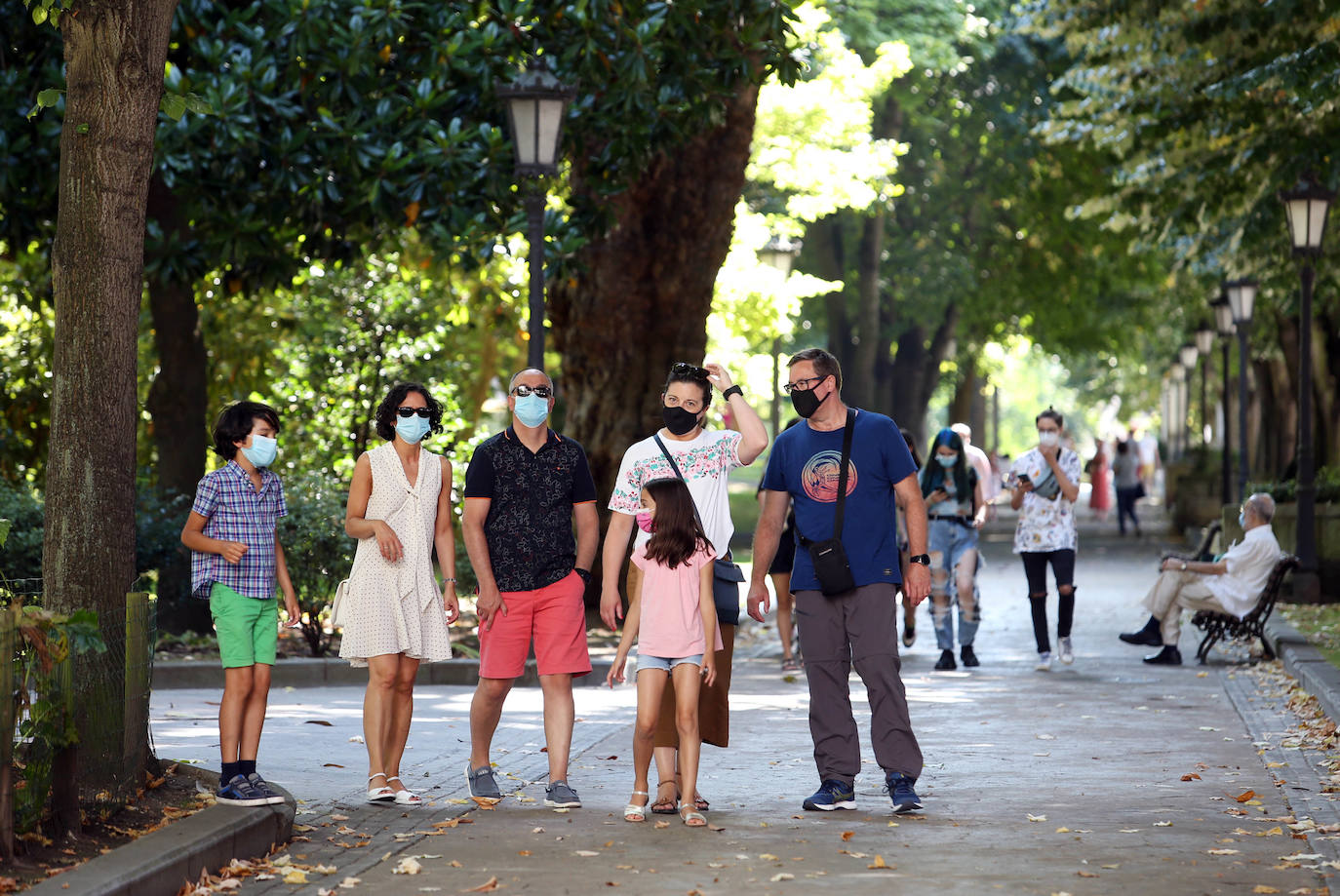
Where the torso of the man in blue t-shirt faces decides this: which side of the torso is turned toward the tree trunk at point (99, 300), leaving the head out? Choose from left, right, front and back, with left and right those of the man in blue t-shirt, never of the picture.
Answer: right

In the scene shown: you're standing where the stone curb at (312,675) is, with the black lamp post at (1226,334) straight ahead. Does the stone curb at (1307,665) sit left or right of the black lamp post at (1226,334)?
right

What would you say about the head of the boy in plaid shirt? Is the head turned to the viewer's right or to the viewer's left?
to the viewer's right

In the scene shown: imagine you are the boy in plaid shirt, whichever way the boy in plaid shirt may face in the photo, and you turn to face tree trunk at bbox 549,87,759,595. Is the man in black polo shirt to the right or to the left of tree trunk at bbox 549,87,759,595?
right

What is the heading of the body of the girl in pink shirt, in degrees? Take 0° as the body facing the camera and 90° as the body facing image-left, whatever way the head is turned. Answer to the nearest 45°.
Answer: approximately 0°

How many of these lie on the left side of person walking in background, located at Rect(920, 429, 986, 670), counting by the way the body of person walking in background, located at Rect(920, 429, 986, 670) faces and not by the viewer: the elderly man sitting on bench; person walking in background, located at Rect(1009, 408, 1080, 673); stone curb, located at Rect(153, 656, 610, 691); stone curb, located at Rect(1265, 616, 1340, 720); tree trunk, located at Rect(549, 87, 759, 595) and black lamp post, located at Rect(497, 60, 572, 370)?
3

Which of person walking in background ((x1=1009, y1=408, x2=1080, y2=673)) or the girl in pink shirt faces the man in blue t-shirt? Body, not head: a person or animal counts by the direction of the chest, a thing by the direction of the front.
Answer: the person walking in background

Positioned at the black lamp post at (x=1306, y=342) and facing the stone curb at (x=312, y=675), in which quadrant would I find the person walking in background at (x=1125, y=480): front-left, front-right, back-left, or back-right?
back-right

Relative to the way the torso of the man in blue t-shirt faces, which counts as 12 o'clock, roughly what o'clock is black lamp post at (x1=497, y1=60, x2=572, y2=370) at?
The black lamp post is roughly at 5 o'clock from the man in blue t-shirt.

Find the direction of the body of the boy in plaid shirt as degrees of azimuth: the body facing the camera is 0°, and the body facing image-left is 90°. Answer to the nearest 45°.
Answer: approximately 315°

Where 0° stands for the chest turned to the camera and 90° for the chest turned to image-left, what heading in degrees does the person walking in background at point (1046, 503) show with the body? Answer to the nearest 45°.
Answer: approximately 0°

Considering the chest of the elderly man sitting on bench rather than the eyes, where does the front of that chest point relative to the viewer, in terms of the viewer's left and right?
facing to the left of the viewer
